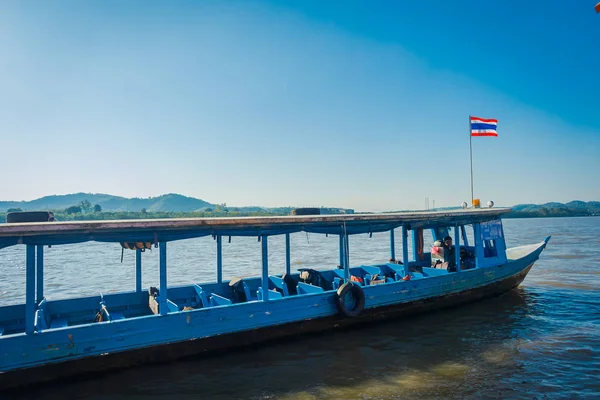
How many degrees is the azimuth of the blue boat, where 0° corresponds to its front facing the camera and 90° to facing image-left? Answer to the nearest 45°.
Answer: approximately 225°
